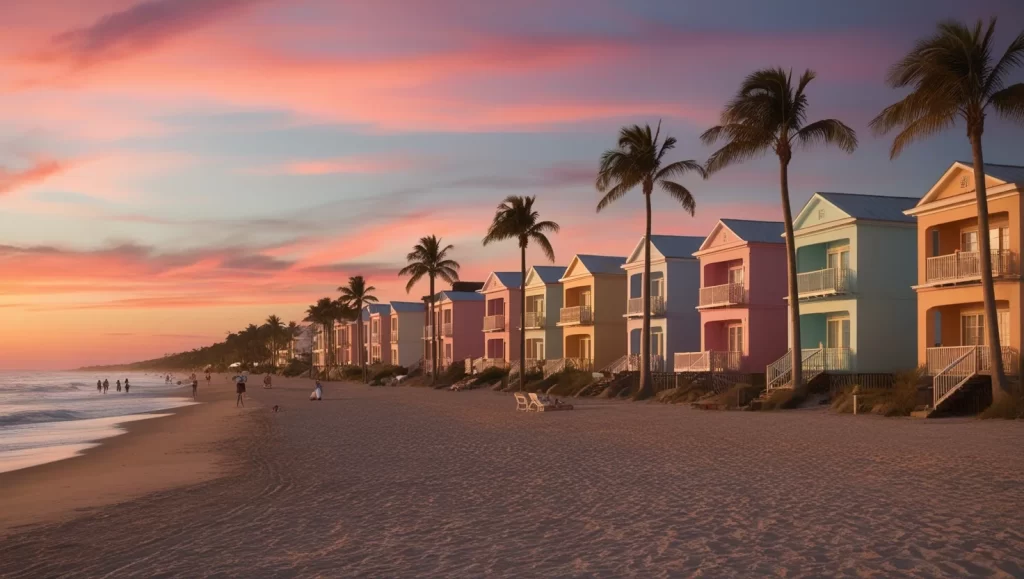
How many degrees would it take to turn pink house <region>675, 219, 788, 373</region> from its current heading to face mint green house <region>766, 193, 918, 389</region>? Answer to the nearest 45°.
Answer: approximately 90° to its left

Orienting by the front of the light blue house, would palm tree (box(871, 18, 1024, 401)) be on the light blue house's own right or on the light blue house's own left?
on the light blue house's own left

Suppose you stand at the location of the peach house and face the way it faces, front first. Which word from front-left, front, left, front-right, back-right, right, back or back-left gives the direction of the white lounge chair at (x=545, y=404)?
front-right

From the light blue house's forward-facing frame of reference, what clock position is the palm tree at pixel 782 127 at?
The palm tree is roughly at 10 o'clock from the light blue house.

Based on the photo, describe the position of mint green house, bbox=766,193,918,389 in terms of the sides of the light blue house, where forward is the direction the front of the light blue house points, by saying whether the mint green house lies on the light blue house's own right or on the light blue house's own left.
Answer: on the light blue house's own left

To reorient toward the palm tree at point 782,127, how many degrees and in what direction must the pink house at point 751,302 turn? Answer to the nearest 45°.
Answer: approximately 45° to its left
